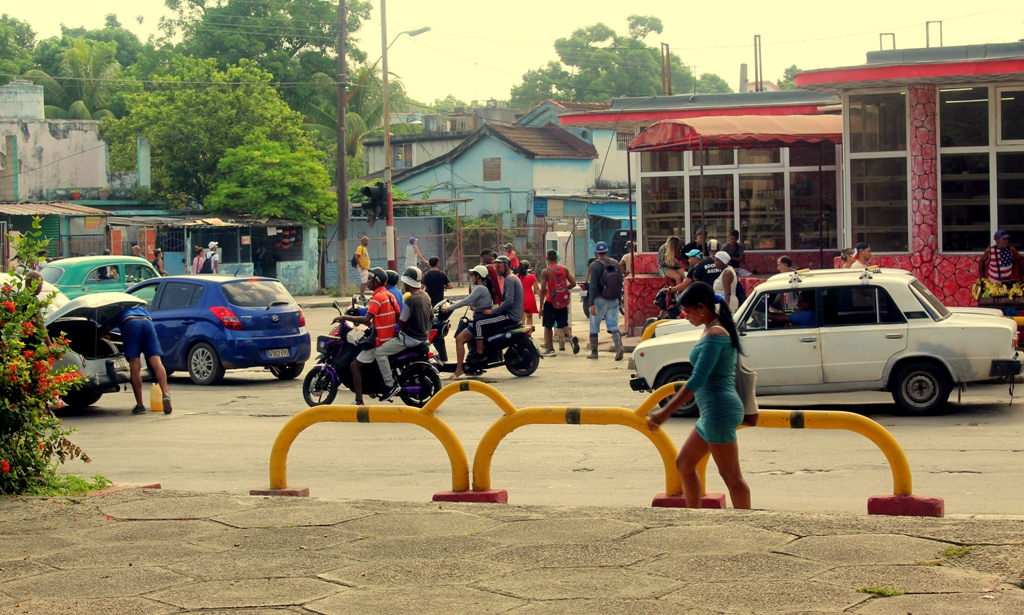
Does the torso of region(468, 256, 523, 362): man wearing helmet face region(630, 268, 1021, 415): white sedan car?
no

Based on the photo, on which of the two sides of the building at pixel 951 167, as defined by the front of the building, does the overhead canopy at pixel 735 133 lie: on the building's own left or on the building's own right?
on the building's own right

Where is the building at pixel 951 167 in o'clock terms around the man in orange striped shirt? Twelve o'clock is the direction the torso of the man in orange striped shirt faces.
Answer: The building is roughly at 5 o'clock from the man in orange striped shirt.

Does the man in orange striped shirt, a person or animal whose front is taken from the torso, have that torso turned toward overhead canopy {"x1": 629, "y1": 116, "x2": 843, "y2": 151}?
no

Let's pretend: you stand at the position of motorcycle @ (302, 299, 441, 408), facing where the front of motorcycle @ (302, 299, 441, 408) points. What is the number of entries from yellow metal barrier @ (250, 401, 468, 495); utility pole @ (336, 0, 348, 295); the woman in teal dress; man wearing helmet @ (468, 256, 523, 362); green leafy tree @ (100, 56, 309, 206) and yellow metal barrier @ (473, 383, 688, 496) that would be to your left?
3

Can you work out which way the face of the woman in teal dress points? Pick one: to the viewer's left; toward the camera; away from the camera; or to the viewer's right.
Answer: to the viewer's left

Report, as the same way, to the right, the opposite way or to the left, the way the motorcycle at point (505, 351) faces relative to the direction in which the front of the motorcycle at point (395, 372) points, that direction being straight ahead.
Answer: the same way

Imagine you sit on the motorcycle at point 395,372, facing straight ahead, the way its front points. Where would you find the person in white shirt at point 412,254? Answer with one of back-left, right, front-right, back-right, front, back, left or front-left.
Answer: right

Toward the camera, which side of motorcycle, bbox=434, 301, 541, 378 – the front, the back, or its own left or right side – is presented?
left

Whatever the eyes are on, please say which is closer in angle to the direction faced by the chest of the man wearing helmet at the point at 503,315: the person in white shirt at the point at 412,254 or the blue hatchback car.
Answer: the blue hatchback car

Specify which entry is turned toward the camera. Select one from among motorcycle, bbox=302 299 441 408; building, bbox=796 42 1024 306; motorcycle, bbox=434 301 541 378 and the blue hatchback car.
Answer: the building

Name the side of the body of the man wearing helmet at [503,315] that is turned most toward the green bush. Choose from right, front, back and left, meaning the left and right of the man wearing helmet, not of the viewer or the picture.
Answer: left

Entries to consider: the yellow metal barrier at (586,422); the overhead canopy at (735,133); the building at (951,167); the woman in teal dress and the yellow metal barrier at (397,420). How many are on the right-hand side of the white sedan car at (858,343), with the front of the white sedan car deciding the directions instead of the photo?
2

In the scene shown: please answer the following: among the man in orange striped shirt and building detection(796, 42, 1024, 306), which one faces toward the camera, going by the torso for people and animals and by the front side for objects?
the building

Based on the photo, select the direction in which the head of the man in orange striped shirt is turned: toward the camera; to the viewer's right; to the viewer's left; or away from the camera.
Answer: to the viewer's left

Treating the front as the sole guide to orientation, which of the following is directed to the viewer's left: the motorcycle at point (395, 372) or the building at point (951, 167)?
the motorcycle

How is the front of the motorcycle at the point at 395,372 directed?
to the viewer's left

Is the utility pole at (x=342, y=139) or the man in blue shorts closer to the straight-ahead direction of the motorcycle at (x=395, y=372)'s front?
the man in blue shorts

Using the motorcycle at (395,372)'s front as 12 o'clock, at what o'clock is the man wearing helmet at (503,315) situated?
The man wearing helmet is roughly at 4 o'clock from the motorcycle.
